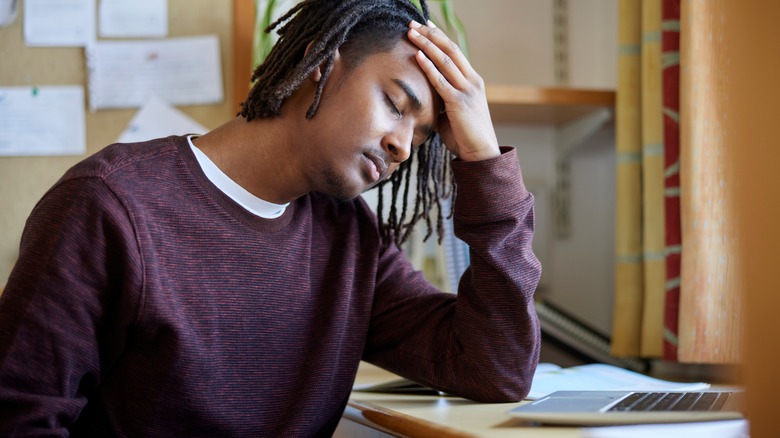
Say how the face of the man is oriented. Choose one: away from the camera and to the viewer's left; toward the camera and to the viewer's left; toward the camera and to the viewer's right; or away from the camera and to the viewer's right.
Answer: toward the camera and to the viewer's right

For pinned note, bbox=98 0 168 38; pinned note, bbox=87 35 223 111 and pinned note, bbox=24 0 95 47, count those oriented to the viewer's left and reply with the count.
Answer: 0

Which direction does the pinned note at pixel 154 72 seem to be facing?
toward the camera

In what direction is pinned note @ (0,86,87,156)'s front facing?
toward the camera

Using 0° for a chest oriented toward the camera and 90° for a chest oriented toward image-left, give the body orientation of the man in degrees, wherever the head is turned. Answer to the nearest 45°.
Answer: approximately 315°

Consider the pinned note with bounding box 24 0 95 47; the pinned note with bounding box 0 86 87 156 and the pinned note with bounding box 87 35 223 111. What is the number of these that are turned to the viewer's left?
0

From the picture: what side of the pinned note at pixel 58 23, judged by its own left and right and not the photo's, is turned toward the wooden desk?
front

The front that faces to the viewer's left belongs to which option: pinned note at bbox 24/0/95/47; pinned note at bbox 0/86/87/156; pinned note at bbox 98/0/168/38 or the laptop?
the laptop

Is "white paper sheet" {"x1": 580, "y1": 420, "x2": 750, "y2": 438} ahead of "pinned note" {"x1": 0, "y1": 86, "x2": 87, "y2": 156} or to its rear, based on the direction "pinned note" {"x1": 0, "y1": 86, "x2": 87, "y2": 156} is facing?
ahead

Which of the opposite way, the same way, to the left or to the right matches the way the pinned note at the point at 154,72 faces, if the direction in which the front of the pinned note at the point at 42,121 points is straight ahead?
the same way

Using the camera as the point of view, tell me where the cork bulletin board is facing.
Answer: facing the viewer

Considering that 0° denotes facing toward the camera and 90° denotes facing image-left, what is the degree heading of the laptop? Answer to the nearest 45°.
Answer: approximately 90°

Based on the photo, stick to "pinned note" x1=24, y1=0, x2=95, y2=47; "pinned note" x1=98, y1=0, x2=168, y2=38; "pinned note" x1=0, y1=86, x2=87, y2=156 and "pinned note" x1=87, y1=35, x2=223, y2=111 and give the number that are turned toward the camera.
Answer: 4
